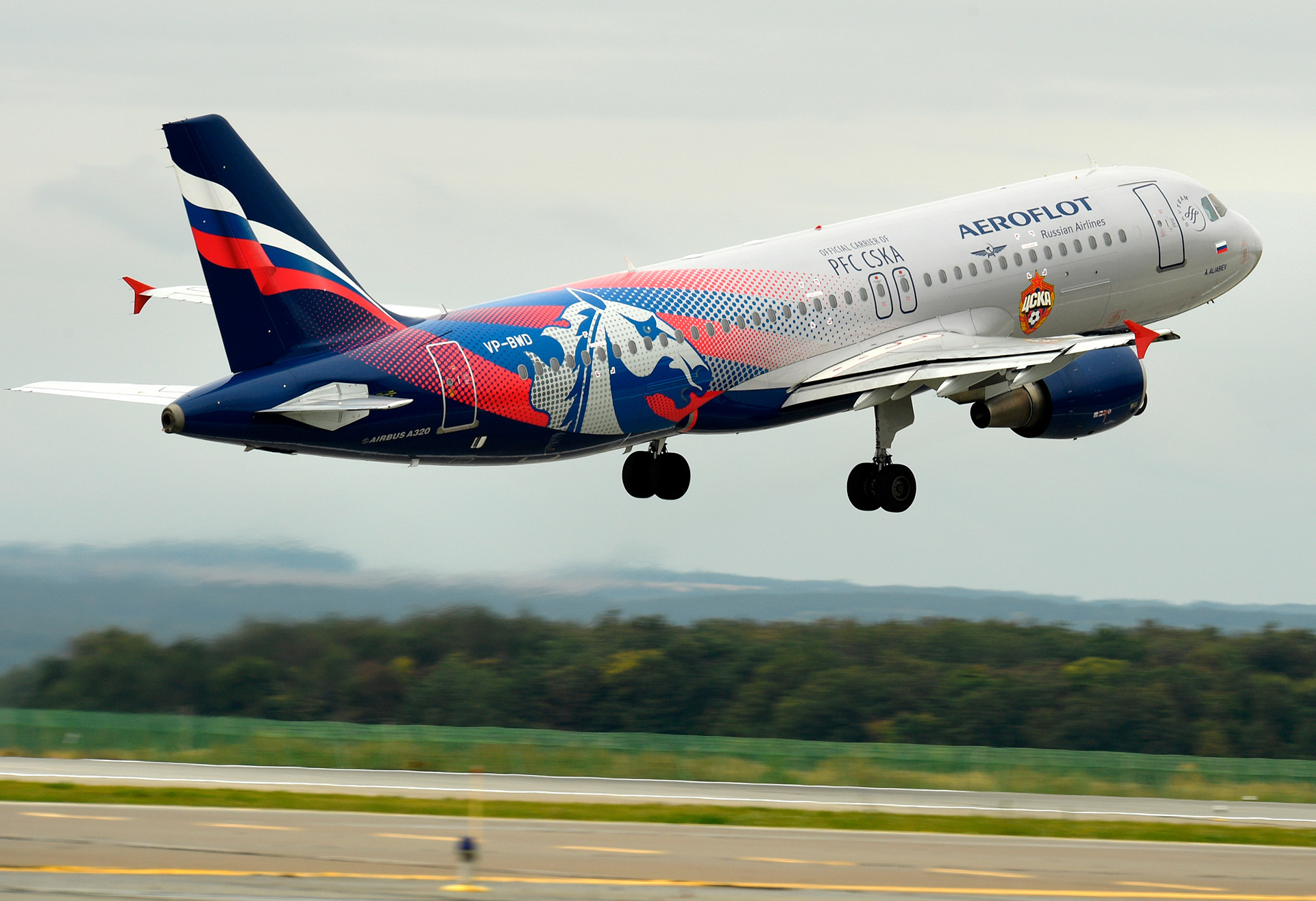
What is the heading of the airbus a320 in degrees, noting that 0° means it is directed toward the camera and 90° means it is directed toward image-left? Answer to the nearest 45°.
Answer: approximately 225°
